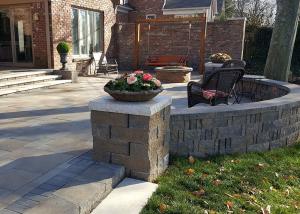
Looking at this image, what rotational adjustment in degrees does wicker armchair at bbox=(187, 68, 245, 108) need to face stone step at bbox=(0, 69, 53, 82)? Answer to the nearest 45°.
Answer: approximately 90° to its right

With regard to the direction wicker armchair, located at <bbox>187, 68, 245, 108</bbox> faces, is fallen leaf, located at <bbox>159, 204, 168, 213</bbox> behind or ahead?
ahead

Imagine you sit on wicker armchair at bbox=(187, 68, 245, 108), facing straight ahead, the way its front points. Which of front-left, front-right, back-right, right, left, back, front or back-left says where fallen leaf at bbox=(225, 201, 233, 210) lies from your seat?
front-left

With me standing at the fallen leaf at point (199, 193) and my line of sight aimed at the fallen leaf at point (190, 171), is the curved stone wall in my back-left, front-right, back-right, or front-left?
front-right

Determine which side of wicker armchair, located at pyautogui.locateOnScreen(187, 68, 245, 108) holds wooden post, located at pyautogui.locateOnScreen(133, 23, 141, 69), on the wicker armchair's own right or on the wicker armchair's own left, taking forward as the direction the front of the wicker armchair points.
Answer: on the wicker armchair's own right

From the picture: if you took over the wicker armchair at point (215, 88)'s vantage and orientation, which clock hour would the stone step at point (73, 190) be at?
The stone step is roughly at 11 o'clock from the wicker armchair.

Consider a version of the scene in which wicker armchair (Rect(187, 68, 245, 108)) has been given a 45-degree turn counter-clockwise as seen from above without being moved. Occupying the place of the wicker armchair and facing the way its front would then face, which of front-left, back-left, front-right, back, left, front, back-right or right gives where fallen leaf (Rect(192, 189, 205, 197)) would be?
front

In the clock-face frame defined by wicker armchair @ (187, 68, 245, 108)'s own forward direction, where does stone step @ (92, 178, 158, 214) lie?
The stone step is roughly at 11 o'clock from the wicker armchair.

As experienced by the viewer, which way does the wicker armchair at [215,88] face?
facing the viewer and to the left of the viewer

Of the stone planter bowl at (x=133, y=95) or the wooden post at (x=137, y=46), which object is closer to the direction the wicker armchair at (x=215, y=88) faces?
the stone planter bowl

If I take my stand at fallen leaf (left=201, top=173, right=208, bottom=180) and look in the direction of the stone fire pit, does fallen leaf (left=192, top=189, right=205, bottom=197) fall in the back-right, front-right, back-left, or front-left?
back-left

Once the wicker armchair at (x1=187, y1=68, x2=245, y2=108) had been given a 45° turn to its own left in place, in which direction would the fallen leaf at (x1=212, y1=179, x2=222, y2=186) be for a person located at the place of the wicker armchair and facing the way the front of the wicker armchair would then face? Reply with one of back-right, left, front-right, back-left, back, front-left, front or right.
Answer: front

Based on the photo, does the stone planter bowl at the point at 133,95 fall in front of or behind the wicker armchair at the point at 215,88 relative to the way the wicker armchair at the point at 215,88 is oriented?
in front

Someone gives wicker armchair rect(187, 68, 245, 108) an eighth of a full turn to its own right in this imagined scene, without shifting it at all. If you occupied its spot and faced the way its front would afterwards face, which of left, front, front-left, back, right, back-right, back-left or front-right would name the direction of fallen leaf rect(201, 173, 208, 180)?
left

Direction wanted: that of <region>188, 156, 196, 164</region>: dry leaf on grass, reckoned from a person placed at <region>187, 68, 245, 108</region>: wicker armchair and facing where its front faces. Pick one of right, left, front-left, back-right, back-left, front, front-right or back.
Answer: front-left

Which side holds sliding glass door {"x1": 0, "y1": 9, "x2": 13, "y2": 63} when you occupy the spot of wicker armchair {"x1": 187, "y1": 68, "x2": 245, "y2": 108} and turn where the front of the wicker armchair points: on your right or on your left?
on your right
